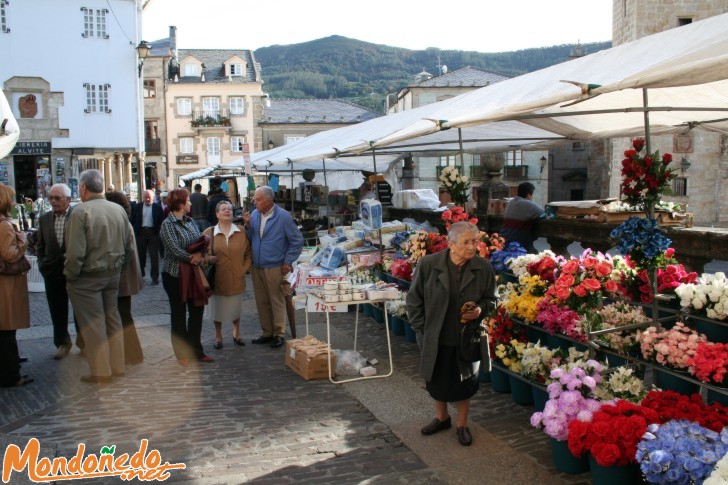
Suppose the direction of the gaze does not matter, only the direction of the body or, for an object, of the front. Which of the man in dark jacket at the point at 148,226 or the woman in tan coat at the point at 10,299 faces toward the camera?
the man in dark jacket

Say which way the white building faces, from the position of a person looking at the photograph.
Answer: facing the viewer

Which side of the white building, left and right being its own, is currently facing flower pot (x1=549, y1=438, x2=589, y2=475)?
front

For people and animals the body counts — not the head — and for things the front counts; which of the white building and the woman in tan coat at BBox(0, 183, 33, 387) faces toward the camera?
the white building

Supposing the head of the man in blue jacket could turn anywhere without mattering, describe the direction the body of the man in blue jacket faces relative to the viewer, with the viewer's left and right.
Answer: facing the viewer and to the left of the viewer

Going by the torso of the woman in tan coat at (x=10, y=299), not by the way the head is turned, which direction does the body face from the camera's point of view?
to the viewer's right

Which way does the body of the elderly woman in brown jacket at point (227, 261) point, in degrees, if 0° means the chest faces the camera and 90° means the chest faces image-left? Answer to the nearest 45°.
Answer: approximately 0°

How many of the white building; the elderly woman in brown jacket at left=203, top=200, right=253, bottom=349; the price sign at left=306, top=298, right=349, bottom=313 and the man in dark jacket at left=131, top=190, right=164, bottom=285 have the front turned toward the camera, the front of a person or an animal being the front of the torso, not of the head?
4

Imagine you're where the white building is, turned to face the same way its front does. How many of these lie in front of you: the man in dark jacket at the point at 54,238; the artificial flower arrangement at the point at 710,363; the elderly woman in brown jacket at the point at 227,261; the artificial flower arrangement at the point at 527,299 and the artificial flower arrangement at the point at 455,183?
5

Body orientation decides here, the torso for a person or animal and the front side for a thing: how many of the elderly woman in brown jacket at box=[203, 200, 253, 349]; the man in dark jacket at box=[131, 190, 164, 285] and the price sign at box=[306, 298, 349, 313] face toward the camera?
3

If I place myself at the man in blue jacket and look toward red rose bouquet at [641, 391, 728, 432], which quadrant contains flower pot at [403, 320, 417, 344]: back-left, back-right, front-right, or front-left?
front-left

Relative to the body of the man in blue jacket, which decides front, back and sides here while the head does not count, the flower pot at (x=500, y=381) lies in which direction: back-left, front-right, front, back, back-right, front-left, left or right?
left
